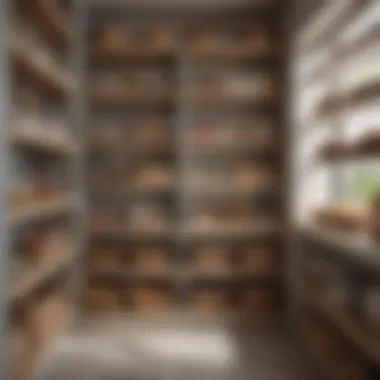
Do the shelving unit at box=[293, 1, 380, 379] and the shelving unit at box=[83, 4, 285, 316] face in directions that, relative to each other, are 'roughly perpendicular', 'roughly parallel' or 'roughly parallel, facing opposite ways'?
roughly perpendicular

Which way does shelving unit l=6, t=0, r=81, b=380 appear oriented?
to the viewer's right

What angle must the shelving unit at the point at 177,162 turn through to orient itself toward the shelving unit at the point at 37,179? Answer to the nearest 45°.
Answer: approximately 45° to its right

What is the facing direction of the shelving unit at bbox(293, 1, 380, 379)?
to the viewer's left

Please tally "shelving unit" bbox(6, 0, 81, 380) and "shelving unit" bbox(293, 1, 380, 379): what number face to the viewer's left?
1
